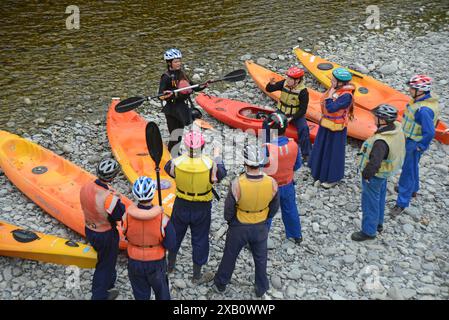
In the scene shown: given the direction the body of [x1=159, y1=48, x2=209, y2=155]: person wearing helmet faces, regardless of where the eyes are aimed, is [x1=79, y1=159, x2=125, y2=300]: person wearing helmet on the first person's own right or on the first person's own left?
on the first person's own right

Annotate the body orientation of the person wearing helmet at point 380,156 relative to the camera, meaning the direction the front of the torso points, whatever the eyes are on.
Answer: to the viewer's left

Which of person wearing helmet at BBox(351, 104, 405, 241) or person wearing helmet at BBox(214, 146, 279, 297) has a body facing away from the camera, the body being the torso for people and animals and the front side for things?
person wearing helmet at BBox(214, 146, 279, 297)

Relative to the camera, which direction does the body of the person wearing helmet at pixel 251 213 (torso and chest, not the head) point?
away from the camera

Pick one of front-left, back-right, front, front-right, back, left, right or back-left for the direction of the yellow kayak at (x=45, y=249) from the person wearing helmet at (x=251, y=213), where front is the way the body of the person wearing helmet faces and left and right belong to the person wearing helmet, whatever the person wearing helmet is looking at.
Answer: left

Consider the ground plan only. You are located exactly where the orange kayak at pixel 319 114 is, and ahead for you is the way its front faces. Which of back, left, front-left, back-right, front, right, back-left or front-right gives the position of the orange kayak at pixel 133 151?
left

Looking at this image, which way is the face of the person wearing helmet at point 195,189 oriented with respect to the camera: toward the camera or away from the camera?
away from the camera

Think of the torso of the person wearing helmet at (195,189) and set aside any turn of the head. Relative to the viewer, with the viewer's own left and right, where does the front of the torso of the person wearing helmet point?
facing away from the viewer

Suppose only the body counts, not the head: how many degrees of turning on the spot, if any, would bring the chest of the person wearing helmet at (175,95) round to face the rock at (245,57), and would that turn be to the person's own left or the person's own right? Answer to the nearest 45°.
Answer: approximately 135° to the person's own left
